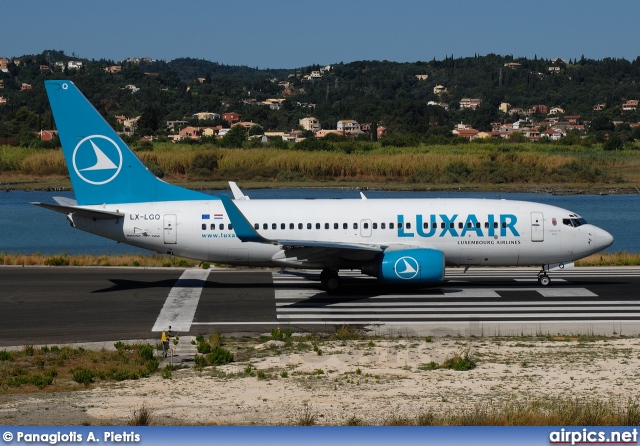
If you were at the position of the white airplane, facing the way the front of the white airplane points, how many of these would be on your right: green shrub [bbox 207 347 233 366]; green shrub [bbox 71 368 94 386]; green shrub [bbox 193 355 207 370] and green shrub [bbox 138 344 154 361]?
4

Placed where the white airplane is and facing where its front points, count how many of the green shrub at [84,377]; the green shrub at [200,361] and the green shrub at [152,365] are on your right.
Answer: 3

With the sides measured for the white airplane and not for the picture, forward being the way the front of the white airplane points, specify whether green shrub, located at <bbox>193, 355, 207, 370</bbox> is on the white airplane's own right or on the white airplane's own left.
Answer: on the white airplane's own right

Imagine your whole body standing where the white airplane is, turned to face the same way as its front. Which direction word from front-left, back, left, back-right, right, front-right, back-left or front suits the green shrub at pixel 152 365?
right

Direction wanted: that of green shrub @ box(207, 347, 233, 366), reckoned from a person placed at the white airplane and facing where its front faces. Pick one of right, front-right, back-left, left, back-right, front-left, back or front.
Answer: right

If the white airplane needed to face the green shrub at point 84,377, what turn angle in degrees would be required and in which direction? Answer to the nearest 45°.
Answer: approximately 90° to its right

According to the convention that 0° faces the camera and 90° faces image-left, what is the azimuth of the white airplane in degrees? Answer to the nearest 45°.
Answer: approximately 270°

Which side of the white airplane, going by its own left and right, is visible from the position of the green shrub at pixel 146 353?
right
